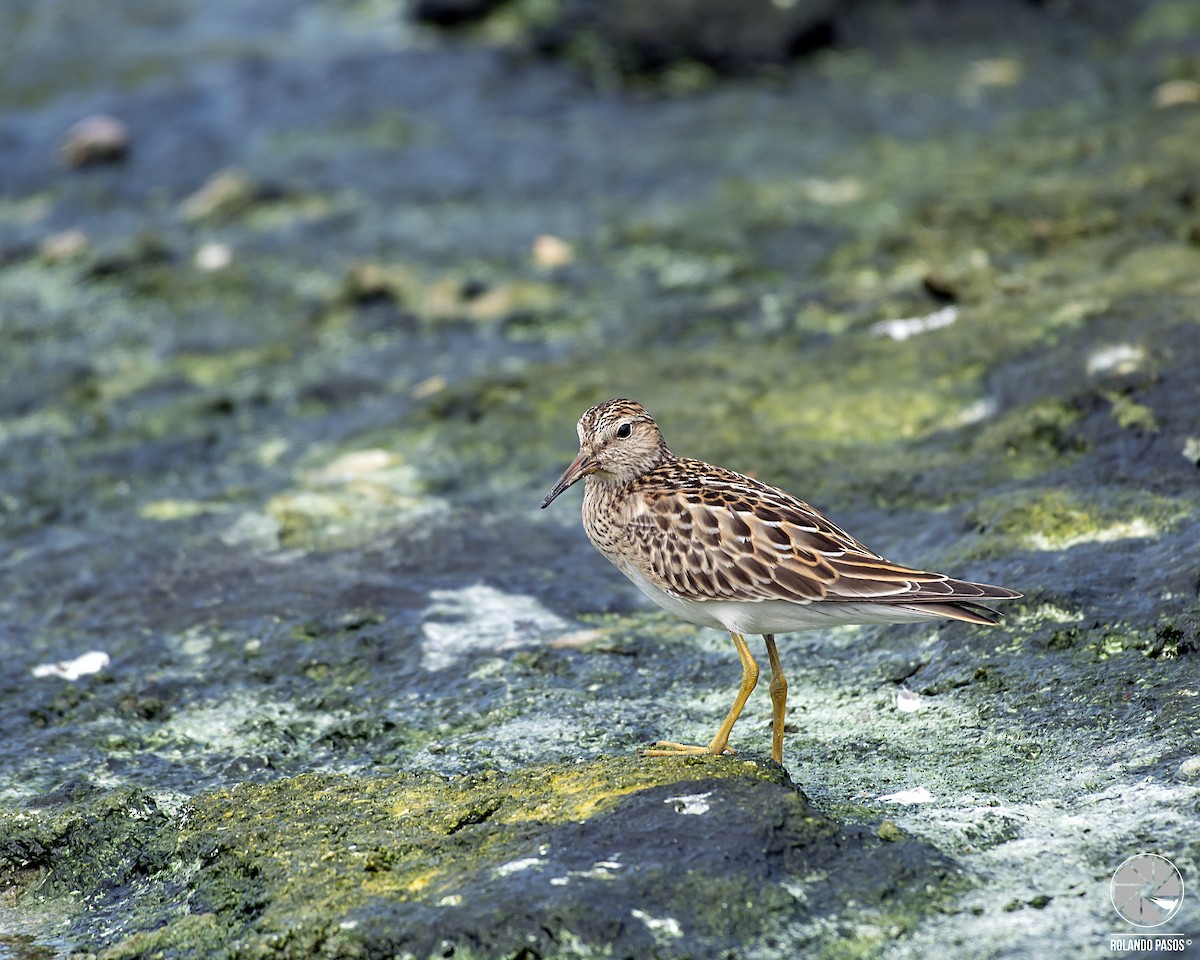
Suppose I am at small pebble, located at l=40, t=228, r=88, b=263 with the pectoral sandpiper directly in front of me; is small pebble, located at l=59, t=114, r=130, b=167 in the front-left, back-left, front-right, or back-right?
back-left

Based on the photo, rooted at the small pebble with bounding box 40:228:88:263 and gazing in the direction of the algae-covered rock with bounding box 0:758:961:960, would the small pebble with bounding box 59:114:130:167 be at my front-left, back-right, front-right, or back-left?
back-left

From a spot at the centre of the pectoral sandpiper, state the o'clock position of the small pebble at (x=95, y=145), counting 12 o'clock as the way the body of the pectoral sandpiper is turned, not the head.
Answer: The small pebble is roughly at 2 o'clock from the pectoral sandpiper.

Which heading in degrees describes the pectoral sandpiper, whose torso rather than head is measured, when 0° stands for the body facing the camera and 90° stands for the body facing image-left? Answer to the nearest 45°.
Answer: approximately 90°
